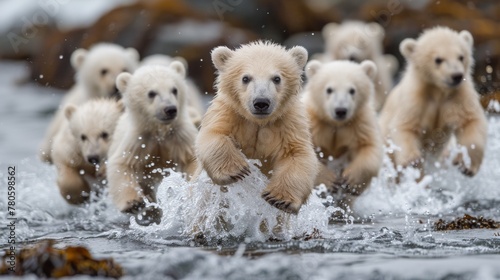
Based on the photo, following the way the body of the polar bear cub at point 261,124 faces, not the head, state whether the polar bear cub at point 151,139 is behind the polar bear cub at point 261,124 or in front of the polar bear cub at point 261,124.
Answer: behind

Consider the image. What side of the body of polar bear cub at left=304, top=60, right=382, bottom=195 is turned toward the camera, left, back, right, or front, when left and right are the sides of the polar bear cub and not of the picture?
front

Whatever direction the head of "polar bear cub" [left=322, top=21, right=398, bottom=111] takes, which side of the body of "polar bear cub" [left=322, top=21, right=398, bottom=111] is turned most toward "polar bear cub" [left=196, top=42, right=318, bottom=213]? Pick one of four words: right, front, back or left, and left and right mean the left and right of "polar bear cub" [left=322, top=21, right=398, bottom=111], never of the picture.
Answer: front

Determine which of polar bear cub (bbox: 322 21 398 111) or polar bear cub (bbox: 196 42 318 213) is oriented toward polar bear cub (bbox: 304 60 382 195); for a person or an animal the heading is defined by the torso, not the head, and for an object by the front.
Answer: polar bear cub (bbox: 322 21 398 111)

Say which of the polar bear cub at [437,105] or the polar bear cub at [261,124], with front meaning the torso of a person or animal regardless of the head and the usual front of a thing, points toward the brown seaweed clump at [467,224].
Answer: the polar bear cub at [437,105]

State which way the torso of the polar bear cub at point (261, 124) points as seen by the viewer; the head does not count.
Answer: toward the camera

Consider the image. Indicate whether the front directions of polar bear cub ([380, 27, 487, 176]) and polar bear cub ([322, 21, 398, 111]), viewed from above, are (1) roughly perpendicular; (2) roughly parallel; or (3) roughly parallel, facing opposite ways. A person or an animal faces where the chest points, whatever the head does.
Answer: roughly parallel

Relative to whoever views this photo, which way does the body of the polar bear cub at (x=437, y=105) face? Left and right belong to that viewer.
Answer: facing the viewer

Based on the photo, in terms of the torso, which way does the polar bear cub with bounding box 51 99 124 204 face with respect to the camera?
toward the camera

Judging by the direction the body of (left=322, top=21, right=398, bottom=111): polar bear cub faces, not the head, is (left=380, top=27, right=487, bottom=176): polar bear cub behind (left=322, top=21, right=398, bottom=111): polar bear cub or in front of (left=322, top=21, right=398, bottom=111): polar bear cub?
in front

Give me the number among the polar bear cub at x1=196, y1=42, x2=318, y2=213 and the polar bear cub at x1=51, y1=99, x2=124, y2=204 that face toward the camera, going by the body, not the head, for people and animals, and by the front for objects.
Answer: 2

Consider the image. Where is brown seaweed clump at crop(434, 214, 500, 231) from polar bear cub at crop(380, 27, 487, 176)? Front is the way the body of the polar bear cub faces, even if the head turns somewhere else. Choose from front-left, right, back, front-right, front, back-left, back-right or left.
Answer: front

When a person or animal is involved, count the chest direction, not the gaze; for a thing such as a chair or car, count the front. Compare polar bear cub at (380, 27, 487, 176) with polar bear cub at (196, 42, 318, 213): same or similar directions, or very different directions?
same or similar directions

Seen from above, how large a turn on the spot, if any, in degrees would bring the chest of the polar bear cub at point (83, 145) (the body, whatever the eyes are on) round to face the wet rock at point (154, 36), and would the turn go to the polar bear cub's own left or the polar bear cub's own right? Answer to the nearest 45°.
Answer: approximately 180°

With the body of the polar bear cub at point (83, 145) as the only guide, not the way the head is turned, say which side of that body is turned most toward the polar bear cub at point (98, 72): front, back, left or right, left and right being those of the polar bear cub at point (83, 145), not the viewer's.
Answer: back

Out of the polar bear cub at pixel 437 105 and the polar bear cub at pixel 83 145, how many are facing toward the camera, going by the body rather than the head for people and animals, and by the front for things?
2
